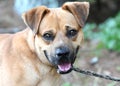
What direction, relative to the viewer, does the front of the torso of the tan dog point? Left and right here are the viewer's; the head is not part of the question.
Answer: facing the viewer and to the right of the viewer
